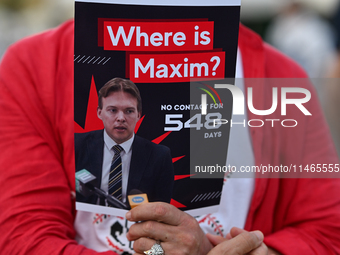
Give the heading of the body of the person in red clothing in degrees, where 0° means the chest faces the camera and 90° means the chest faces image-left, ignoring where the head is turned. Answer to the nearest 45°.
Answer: approximately 0°

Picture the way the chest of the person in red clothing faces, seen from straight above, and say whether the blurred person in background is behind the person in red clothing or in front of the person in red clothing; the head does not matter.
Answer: behind
